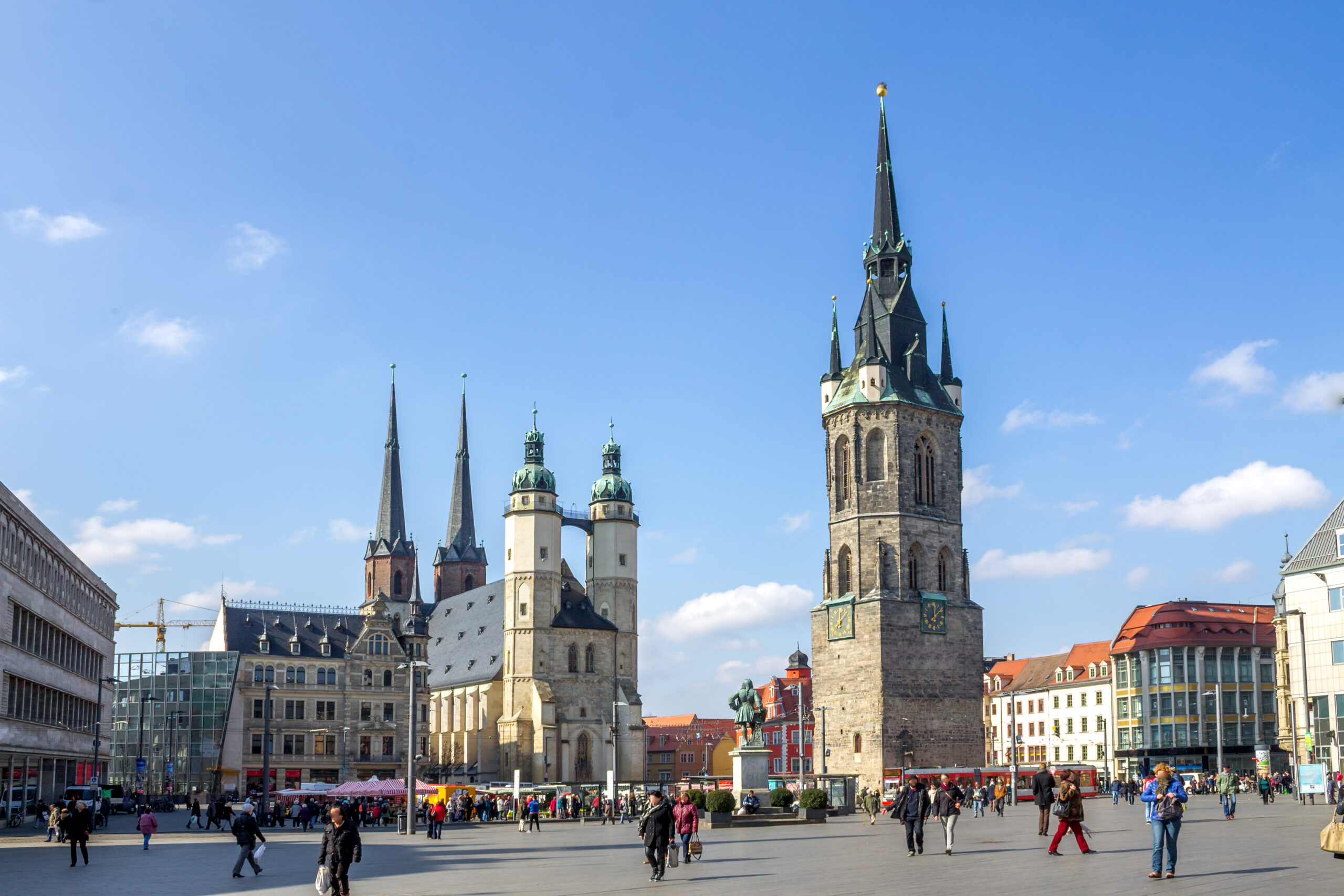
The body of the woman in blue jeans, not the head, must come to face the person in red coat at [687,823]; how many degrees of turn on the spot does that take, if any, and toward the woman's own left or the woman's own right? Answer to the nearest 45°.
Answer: approximately 135° to the woman's own right

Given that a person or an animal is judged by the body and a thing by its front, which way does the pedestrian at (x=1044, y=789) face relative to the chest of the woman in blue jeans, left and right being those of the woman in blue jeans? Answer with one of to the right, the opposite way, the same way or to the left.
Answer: the opposite way

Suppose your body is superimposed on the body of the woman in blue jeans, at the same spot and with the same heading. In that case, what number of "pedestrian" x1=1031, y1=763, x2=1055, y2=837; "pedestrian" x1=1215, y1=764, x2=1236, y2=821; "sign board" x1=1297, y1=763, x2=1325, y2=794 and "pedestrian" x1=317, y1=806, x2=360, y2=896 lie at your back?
3

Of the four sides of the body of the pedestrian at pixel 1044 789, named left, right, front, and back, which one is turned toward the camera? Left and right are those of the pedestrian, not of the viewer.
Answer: back

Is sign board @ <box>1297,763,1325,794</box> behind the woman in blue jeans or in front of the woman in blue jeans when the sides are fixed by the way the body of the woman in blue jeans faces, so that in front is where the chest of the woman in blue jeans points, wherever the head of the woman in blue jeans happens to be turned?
behind
